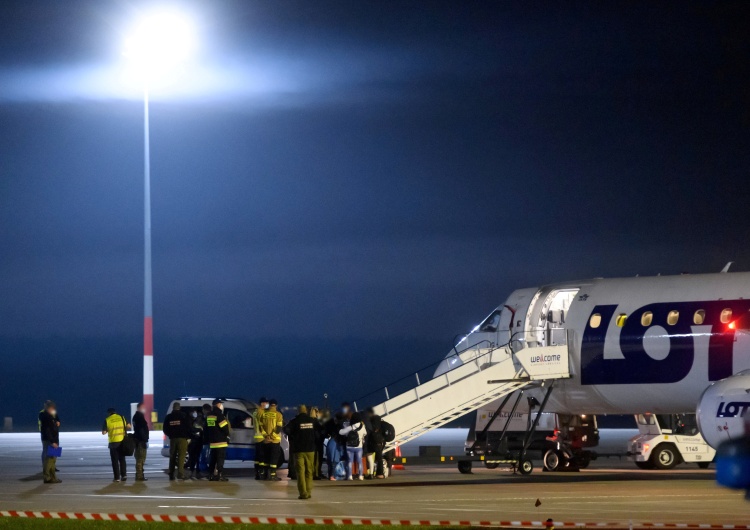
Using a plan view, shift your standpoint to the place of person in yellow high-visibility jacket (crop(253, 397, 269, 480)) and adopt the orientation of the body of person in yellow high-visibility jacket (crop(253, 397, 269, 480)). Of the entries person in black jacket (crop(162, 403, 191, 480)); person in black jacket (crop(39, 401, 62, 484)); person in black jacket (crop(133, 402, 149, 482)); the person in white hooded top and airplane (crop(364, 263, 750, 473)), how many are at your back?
3

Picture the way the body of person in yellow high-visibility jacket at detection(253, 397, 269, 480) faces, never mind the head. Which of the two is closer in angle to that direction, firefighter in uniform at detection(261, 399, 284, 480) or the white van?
the firefighter in uniform

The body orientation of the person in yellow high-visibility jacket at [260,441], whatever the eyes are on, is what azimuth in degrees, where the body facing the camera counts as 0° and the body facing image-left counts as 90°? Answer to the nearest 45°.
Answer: approximately 270°

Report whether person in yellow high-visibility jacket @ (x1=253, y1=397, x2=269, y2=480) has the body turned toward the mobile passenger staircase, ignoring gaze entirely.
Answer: yes

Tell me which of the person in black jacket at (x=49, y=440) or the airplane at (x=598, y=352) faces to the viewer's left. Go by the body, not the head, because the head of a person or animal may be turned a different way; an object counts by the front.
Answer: the airplane

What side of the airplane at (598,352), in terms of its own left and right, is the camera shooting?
left

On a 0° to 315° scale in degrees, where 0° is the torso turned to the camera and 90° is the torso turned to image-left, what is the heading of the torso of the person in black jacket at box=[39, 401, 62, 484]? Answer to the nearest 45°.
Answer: approximately 270°

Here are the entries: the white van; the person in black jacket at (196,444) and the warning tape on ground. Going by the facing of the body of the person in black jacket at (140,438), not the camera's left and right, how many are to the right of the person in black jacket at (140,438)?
1

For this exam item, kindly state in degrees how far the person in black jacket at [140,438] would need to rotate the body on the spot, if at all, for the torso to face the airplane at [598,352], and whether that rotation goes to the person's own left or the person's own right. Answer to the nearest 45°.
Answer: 0° — they already face it

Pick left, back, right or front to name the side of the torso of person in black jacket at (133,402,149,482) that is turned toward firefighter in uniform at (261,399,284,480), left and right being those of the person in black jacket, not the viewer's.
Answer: front

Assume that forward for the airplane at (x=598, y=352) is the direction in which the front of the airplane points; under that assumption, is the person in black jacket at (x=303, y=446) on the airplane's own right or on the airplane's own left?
on the airplane's own left
